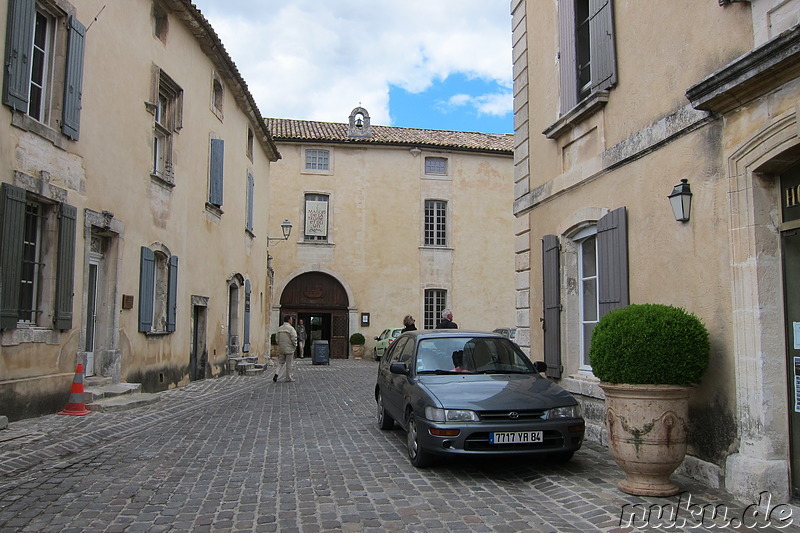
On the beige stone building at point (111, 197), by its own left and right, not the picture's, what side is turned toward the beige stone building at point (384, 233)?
left

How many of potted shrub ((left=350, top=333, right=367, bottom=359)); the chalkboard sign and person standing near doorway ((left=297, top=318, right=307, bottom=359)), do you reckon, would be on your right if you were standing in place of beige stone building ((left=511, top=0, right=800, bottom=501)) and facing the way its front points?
3

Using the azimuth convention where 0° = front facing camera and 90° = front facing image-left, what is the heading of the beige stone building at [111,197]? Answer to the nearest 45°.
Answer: approximately 315°

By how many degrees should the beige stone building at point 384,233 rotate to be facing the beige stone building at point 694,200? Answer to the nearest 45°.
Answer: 0° — it already faces it

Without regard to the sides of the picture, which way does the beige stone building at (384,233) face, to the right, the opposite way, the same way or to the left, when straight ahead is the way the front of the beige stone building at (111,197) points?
to the right

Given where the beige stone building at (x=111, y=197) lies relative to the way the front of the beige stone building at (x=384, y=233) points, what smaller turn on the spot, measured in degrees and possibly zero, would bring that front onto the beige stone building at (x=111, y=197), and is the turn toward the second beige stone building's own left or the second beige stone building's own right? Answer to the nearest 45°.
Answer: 0° — it already faces it

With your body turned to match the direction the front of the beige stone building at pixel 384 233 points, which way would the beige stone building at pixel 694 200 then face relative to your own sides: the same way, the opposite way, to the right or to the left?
to the right

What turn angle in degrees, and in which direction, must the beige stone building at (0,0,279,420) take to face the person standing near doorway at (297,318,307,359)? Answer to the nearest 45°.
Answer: approximately 90° to its left
